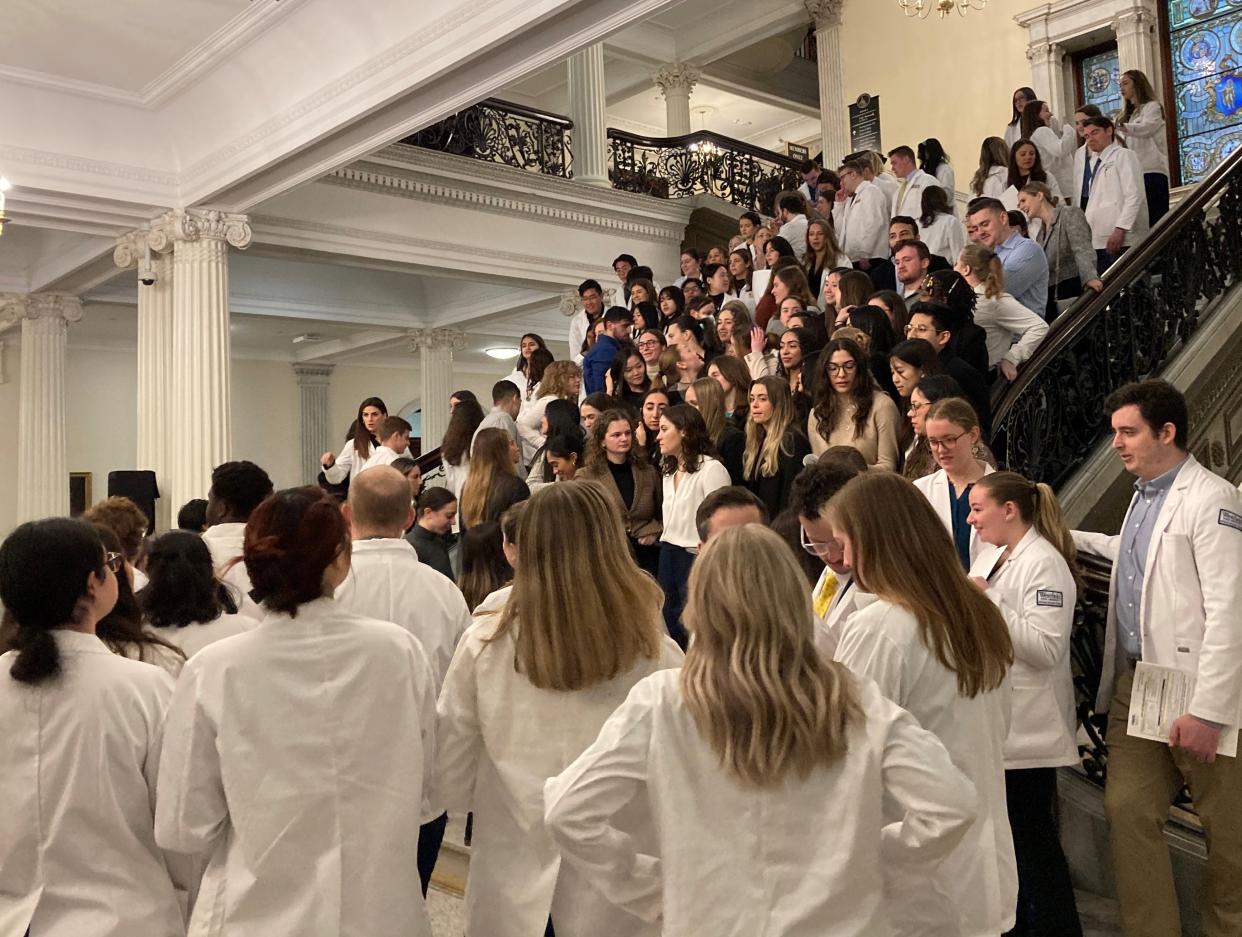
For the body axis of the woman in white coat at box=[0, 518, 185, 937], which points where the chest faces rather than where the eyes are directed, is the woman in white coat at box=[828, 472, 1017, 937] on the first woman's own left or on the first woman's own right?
on the first woman's own right

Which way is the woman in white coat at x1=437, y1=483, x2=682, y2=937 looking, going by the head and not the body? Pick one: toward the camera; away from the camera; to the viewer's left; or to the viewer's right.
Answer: away from the camera

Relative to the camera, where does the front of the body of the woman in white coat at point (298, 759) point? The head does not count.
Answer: away from the camera

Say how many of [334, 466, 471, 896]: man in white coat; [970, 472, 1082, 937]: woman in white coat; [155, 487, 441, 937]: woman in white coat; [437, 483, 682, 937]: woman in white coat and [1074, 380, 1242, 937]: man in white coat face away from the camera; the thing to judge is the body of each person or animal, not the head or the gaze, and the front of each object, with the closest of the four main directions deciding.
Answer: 3

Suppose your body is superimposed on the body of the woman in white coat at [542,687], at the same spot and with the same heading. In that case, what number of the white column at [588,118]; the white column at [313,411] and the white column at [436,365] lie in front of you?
3

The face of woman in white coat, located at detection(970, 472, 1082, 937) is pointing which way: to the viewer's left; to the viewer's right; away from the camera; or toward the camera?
to the viewer's left

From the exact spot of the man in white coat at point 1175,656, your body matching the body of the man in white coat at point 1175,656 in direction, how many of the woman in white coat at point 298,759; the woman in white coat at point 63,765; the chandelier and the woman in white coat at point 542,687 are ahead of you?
3

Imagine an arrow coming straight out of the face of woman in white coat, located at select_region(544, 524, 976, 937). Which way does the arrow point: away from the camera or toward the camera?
away from the camera

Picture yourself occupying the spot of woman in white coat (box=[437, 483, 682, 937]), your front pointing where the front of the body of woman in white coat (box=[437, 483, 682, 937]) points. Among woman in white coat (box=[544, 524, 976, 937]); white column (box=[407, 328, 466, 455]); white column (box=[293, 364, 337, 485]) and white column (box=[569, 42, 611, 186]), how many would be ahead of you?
3

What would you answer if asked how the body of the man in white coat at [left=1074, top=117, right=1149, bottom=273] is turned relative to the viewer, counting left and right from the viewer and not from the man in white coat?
facing the viewer and to the left of the viewer

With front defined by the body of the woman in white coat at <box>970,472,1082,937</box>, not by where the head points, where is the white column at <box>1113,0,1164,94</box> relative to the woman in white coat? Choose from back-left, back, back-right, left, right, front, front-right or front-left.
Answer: right

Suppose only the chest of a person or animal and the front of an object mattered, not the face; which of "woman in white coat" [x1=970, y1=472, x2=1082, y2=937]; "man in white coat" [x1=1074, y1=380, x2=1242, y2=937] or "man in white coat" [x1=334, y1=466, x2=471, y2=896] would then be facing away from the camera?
"man in white coat" [x1=334, y1=466, x2=471, y2=896]

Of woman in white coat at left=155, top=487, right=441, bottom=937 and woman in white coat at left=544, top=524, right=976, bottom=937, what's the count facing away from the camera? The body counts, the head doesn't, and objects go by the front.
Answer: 2

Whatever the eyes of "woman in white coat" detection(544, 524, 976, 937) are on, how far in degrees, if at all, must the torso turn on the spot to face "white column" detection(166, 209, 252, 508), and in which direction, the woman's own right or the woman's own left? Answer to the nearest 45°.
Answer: approximately 45° to the woman's own left
